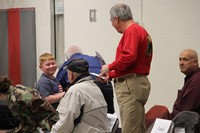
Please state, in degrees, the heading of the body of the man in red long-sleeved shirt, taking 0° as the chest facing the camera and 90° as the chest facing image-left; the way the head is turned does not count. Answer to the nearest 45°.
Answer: approximately 90°

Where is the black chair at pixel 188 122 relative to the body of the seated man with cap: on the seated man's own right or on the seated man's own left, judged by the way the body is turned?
on the seated man's own right

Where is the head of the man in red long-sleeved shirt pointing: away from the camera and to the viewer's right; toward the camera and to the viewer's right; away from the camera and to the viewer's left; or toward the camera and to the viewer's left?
away from the camera and to the viewer's left

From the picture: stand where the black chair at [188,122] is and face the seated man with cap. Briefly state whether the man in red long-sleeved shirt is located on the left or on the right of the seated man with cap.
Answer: right

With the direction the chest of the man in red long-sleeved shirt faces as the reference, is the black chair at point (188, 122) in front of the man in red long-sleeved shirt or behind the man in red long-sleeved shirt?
behind

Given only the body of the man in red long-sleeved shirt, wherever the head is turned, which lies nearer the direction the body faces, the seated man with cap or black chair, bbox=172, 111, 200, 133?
the seated man with cap

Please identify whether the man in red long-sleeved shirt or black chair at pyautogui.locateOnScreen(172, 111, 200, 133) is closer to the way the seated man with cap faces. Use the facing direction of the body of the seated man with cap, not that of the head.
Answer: the man in red long-sleeved shirt

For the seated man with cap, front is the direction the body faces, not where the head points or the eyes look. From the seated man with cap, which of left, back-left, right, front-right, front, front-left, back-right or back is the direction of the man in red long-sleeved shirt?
right

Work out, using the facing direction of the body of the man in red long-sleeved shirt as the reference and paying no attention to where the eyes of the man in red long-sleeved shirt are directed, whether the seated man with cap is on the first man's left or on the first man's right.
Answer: on the first man's left

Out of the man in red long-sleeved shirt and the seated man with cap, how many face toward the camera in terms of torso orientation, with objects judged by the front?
0

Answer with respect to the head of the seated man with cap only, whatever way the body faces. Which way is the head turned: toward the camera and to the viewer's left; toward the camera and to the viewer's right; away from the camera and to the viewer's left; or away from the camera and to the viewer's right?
away from the camera and to the viewer's left

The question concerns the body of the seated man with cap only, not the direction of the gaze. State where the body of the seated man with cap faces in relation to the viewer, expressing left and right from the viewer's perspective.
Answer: facing away from the viewer and to the left of the viewer
